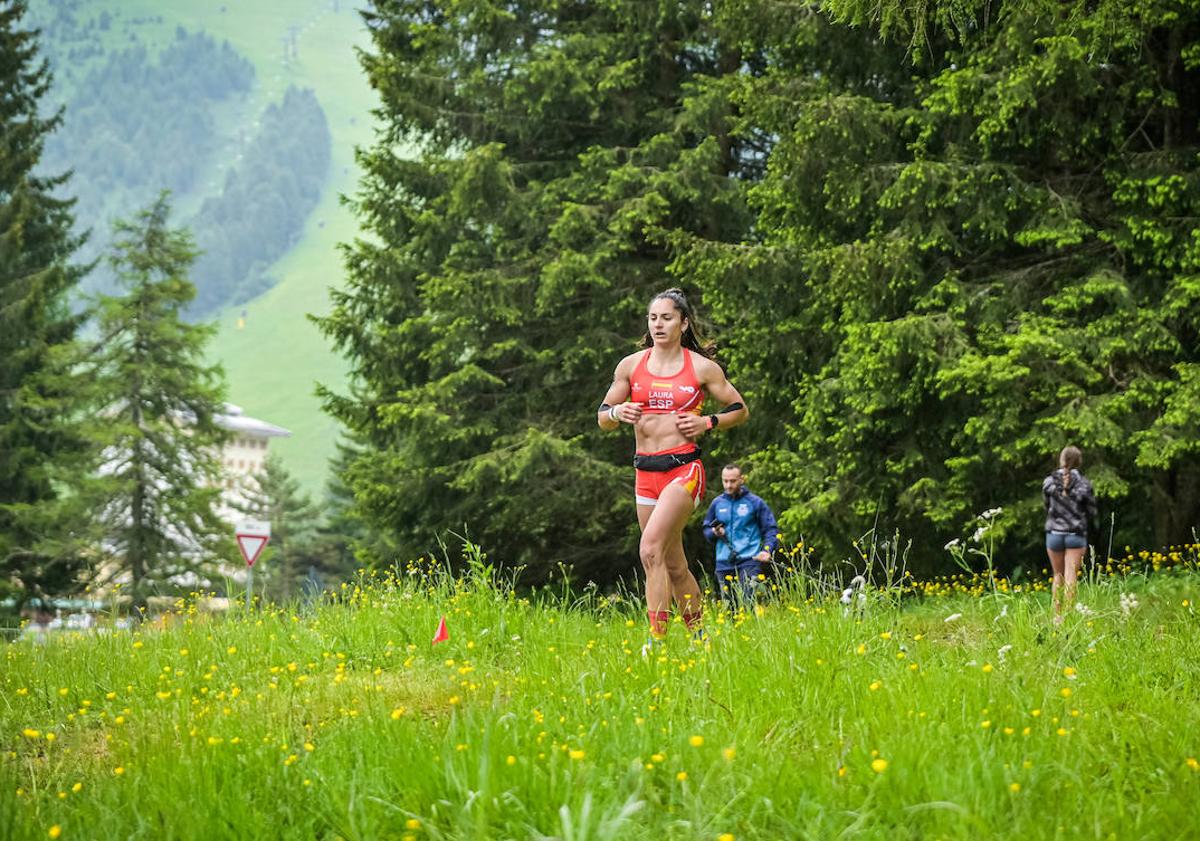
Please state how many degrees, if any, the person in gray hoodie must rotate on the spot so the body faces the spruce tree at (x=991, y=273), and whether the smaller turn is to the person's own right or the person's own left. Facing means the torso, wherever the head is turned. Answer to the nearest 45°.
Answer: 0° — they already face it

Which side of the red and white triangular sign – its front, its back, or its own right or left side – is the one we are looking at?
front

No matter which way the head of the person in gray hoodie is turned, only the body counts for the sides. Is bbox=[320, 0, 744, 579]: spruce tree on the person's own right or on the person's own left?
on the person's own left

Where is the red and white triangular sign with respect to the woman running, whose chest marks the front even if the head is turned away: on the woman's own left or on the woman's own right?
on the woman's own right

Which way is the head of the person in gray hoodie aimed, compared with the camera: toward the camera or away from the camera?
away from the camera

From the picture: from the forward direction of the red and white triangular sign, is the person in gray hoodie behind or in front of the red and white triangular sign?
in front

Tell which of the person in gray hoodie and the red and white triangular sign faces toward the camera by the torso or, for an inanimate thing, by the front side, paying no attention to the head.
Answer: the red and white triangular sign

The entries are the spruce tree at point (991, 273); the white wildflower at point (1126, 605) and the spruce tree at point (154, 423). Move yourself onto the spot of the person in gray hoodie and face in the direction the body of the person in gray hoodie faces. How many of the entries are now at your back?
1

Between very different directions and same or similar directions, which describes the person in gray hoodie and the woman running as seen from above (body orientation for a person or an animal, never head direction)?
very different directions

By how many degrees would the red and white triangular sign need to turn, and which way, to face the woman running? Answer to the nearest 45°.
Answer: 0° — it already faces them

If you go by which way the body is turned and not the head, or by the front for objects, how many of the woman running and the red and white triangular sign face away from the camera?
0

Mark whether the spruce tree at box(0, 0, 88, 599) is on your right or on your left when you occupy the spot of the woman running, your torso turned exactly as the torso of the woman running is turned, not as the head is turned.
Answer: on your right

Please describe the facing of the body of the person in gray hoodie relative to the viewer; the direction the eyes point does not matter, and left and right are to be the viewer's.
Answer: facing away from the viewer

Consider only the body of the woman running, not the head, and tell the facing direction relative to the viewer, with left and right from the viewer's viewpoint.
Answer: facing the viewer and to the left of the viewer

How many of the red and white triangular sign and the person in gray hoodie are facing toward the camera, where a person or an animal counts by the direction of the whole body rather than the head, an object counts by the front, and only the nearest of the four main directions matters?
1

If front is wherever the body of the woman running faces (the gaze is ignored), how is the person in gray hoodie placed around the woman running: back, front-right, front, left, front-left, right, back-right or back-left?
back

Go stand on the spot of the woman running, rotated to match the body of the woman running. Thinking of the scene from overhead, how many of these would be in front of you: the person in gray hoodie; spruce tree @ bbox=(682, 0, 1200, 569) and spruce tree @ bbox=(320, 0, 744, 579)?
0

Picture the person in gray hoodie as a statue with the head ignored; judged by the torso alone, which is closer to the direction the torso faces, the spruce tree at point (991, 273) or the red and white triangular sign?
the spruce tree

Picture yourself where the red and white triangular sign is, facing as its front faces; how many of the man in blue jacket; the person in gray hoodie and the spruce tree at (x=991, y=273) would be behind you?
0
